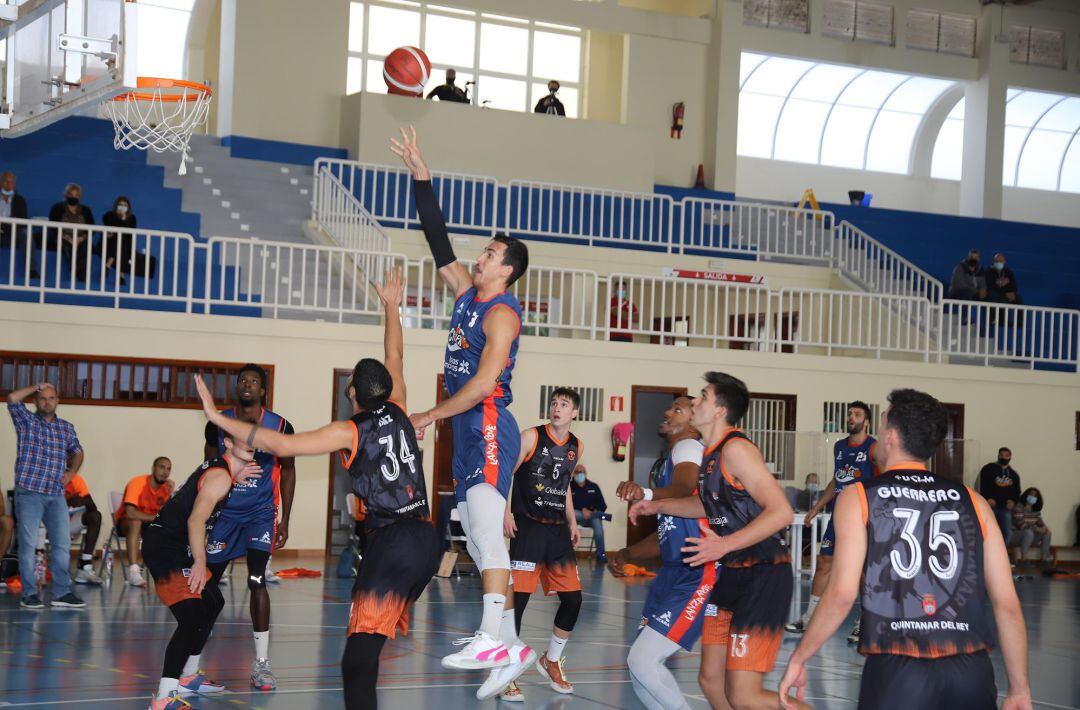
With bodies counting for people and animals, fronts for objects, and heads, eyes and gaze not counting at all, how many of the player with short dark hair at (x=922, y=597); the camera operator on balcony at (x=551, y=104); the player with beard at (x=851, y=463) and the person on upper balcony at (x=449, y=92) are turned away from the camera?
1

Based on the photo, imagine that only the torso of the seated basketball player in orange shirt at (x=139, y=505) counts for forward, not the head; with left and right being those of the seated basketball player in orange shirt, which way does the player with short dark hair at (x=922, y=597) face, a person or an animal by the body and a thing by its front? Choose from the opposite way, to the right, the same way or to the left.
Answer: to the left

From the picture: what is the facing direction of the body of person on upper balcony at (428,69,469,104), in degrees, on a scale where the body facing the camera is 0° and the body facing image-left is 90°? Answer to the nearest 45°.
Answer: approximately 0°

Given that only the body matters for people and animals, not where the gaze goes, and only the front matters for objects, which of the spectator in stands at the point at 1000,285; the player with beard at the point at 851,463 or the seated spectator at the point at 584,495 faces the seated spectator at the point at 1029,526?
the spectator in stands

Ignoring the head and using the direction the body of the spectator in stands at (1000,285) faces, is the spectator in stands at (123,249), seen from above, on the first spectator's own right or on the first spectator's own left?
on the first spectator's own right

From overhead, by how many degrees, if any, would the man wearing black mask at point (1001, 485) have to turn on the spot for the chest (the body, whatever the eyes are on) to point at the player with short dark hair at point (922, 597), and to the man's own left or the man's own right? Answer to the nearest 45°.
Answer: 0° — they already face them

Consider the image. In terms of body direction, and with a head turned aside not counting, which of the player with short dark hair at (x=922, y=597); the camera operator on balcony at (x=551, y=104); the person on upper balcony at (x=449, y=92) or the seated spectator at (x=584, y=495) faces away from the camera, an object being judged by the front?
the player with short dark hair

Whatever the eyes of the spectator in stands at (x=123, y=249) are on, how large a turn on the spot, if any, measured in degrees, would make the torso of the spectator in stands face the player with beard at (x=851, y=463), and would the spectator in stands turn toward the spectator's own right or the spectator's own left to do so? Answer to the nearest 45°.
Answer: approximately 45° to the spectator's own left

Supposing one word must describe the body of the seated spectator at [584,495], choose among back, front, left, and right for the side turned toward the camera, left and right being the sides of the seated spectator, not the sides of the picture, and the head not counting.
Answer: front

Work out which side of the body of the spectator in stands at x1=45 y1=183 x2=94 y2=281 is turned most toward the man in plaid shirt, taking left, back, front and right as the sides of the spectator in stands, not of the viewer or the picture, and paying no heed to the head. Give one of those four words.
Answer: front

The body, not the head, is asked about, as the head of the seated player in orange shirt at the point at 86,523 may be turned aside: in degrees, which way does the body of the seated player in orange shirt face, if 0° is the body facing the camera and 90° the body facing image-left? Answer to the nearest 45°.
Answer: approximately 315°

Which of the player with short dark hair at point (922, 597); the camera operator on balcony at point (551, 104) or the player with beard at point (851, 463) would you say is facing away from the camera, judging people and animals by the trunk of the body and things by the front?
the player with short dark hair at point (922, 597)

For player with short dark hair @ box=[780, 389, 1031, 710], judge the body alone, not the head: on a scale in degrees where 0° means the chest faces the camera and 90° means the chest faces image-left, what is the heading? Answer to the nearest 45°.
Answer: approximately 180°

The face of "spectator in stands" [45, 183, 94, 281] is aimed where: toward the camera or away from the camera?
toward the camera

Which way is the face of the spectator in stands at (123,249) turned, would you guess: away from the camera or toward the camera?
toward the camera

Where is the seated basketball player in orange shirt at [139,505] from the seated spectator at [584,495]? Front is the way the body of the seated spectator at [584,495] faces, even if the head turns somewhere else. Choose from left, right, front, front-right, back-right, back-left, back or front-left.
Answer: front-right

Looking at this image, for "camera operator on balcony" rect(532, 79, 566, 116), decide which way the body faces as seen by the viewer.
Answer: toward the camera

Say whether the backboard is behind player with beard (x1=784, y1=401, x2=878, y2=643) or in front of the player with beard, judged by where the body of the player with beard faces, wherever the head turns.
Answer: in front

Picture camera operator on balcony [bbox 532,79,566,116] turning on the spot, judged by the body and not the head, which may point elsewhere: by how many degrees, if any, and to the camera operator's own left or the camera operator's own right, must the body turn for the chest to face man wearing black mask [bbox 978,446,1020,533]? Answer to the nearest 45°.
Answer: approximately 45° to the camera operator's own left
